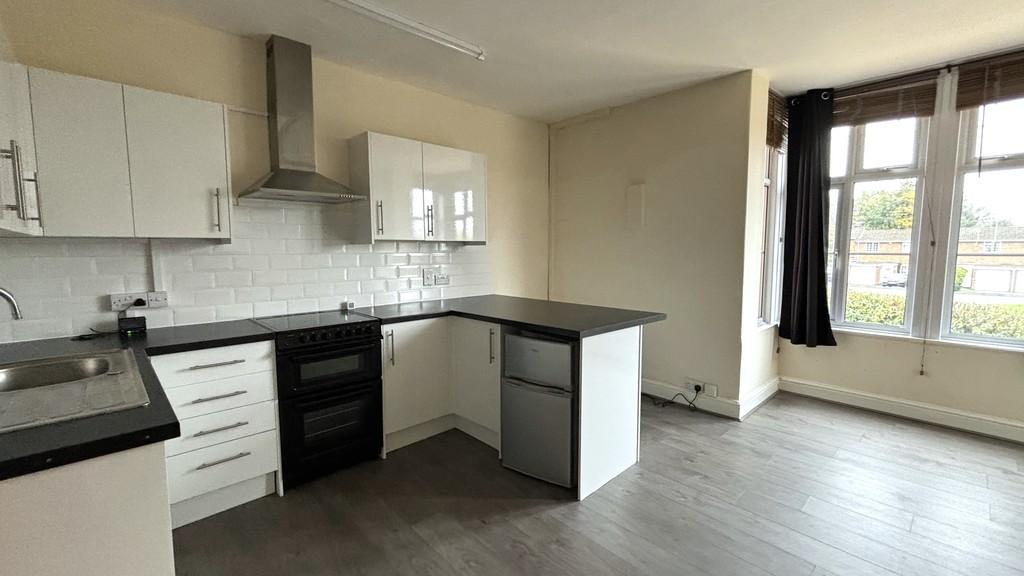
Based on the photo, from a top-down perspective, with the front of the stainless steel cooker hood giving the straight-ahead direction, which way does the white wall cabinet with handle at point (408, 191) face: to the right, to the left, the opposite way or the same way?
the same way

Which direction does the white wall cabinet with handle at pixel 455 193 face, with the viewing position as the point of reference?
facing the viewer and to the right of the viewer

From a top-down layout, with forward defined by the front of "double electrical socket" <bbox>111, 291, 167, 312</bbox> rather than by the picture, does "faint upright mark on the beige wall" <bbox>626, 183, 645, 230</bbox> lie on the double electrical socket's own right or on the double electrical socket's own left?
on the double electrical socket's own left

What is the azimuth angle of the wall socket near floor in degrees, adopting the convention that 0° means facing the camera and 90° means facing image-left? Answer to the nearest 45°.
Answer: approximately 45°

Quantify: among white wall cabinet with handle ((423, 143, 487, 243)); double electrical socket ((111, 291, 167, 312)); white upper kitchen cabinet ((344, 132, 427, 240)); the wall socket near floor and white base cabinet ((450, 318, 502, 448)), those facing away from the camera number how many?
0

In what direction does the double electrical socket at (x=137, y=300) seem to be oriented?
toward the camera

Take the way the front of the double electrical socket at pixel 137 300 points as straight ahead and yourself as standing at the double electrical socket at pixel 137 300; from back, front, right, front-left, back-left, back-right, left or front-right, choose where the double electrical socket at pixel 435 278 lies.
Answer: left

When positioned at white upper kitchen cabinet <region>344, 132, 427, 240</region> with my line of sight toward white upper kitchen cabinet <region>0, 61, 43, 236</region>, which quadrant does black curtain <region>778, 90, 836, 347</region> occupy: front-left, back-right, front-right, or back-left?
back-left

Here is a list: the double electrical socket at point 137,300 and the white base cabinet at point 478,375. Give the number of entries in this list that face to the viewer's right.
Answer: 0

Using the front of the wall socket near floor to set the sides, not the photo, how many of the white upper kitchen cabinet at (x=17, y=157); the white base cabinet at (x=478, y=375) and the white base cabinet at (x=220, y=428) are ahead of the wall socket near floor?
3

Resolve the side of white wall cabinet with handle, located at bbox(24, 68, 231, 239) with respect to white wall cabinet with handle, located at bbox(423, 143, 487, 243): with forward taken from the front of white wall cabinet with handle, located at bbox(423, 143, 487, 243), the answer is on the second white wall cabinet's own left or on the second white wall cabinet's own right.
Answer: on the second white wall cabinet's own right

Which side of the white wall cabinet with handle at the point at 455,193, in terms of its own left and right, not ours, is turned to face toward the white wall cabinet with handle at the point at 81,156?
right

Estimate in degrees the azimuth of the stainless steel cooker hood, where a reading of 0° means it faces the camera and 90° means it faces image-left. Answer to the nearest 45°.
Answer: approximately 315°

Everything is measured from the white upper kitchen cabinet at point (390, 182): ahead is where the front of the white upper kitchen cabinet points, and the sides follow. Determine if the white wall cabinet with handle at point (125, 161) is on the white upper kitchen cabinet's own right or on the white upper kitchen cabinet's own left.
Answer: on the white upper kitchen cabinet's own right

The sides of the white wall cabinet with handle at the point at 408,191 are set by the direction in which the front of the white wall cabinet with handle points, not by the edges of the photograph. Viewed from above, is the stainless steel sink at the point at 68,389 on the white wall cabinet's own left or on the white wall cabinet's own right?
on the white wall cabinet's own right

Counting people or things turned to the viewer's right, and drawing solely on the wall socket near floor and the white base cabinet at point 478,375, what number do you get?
0

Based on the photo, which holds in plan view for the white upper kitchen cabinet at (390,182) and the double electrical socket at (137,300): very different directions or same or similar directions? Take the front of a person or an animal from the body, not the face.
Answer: same or similar directions
